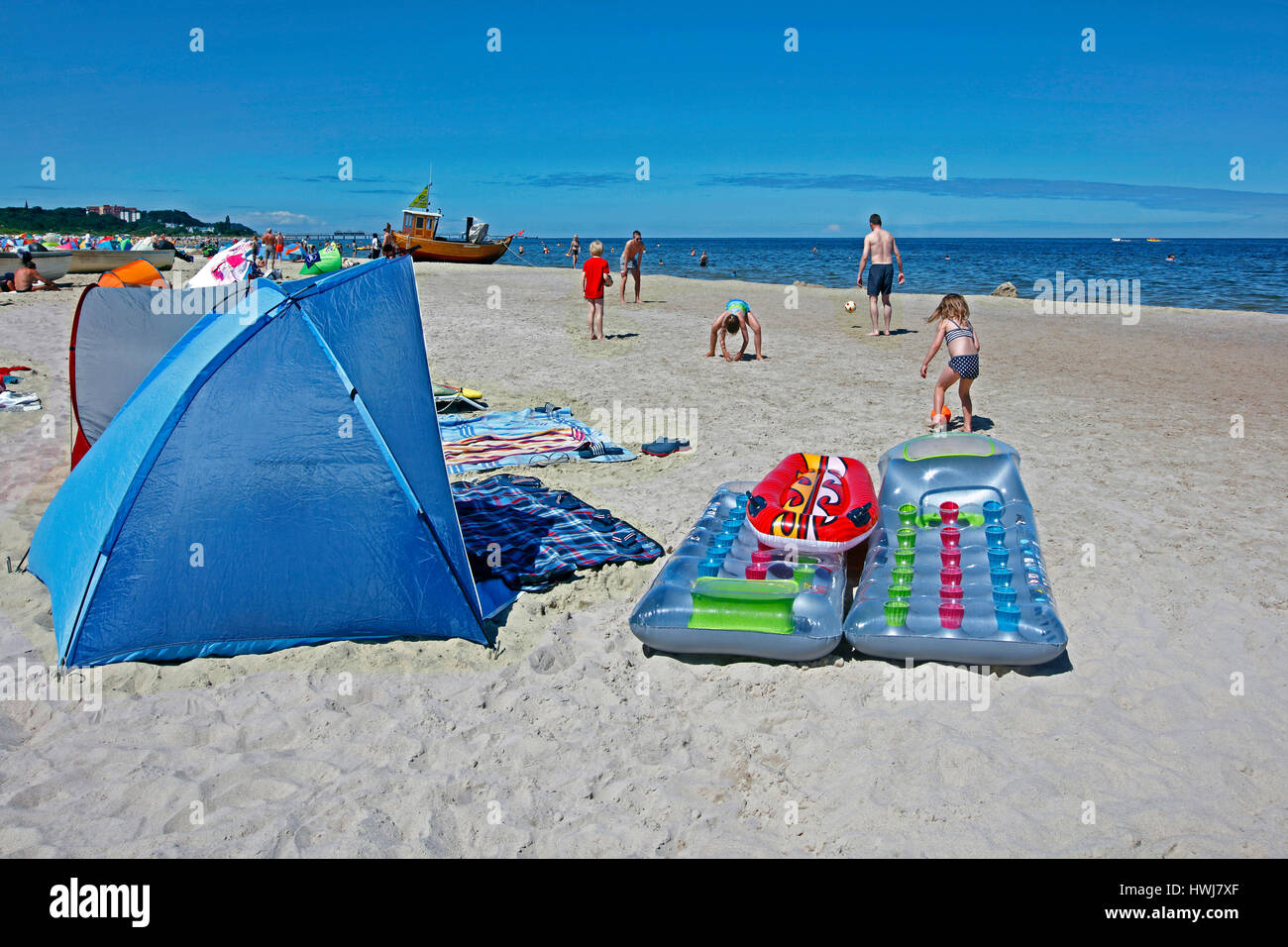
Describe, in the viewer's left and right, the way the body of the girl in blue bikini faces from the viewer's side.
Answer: facing away from the viewer and to the left of the viewer

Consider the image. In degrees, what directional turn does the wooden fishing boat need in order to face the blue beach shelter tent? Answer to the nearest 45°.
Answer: approximately 90° to its right

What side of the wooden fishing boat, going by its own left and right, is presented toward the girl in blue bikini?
right

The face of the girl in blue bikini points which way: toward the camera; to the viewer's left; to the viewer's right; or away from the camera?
away from the camera

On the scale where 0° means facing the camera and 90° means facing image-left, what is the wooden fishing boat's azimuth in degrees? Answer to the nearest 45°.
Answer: approximately 270°

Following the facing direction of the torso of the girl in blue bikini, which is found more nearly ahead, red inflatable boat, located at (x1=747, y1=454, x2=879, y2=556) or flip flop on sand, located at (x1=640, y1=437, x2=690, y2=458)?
the flip flop on sand

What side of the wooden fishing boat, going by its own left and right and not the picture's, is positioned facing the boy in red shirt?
right

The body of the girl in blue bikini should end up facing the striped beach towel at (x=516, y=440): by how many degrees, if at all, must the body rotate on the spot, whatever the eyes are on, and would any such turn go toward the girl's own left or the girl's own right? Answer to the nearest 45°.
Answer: approximately 45° to the girl's own left

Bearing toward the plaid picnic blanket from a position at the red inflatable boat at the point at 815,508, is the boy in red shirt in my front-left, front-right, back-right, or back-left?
front-right
